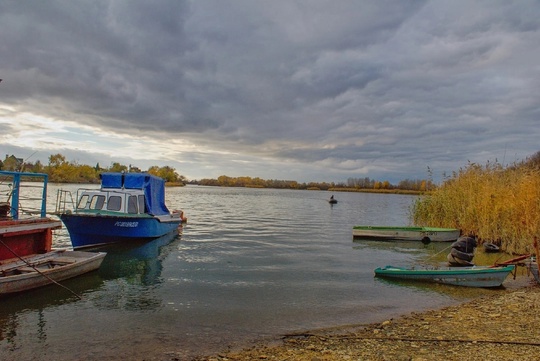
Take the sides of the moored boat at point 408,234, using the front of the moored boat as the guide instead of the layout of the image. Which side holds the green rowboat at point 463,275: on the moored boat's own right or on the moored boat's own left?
on the moored boat's own right

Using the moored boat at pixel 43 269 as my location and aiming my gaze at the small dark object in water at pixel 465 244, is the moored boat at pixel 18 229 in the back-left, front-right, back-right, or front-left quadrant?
back-left

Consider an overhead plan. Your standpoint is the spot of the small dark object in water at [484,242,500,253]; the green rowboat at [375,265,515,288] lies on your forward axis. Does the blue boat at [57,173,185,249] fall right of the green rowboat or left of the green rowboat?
right

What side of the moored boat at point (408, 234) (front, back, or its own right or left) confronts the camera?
right

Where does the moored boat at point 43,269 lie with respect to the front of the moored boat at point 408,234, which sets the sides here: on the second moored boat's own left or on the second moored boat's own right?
on the second moored boat's own right
